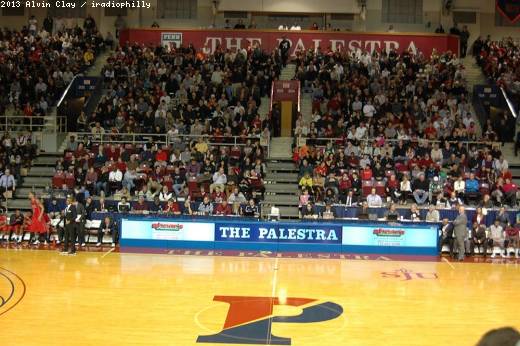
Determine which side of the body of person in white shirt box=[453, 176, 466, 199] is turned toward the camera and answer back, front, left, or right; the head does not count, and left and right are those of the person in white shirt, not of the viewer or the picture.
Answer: front

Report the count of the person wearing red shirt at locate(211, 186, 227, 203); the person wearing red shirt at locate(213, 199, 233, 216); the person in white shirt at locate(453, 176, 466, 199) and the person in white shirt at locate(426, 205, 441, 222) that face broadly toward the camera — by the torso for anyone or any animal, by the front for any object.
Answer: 4

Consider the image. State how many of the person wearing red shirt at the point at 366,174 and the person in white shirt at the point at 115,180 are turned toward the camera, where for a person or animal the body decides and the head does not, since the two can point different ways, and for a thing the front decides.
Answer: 2

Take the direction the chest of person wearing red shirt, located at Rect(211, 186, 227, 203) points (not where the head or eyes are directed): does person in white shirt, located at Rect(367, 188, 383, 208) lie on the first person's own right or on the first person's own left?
on the first person's own left

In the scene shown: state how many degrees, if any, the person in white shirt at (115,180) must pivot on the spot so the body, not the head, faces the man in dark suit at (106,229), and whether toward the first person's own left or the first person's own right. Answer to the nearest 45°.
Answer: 0° — they already face them

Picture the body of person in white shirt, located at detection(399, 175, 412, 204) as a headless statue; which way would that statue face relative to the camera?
toward the camera

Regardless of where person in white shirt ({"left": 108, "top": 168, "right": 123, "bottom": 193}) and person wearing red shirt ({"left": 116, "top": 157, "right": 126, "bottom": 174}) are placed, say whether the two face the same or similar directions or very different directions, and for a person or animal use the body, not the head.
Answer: same or similar directions

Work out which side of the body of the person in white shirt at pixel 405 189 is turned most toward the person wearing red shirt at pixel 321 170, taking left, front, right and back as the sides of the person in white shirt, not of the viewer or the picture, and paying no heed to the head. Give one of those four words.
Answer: right

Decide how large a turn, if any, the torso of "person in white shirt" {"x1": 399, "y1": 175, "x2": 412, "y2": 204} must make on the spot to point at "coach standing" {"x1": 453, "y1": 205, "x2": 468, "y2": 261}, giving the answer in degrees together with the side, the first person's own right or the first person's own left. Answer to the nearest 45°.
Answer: approximately 45° to the first person's own left

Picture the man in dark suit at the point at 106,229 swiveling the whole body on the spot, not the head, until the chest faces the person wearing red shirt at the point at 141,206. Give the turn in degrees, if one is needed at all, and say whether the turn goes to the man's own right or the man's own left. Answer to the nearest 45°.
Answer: approximately 135° to the man's own left

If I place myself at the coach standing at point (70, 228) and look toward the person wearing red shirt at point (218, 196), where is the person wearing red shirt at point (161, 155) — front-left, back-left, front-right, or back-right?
front-left

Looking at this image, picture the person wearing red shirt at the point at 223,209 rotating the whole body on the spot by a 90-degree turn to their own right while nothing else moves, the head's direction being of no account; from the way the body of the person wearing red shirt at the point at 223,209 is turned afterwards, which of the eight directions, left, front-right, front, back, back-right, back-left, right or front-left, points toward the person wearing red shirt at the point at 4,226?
front

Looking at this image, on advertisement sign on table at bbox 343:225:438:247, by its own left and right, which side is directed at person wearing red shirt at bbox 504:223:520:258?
left

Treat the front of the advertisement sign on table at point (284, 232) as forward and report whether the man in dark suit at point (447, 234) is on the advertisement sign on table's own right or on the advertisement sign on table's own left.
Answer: on the advertisement sign on table's own left

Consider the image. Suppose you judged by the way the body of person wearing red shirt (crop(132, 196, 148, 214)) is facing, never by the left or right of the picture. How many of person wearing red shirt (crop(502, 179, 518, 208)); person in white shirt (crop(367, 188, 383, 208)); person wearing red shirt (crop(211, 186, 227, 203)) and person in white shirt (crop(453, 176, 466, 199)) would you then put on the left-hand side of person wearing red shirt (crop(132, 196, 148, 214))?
4

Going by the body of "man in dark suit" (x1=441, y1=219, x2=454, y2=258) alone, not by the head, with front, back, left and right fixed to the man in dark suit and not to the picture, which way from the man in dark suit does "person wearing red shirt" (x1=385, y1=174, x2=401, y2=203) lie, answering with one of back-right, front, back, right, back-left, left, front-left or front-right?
right

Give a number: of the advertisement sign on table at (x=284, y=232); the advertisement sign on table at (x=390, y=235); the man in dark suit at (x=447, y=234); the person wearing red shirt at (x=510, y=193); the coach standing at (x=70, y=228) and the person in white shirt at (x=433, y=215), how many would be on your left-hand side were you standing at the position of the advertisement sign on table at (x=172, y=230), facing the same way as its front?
5

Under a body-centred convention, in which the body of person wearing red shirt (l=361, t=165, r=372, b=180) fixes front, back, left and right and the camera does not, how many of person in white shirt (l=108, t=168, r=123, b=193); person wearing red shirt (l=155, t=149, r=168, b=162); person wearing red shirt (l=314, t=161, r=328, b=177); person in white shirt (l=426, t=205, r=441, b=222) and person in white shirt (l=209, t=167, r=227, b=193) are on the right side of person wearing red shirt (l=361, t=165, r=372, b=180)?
4

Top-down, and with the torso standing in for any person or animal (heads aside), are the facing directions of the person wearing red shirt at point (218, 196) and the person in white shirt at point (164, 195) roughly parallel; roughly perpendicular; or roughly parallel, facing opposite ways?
roughly parallel

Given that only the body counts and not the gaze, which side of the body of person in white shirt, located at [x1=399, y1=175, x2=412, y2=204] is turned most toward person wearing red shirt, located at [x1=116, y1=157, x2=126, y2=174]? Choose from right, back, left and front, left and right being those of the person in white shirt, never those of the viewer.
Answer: right

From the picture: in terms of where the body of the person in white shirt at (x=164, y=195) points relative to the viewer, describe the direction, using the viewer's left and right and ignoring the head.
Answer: facing the viewer

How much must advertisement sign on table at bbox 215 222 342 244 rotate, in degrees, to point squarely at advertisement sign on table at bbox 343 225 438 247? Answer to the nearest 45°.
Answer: approximately 90° to its left

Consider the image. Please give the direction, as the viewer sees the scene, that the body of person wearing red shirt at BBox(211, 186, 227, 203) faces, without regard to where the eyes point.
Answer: toward the camera
